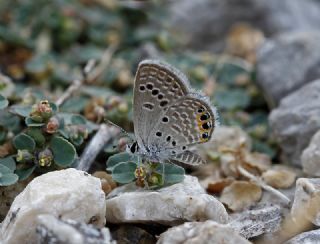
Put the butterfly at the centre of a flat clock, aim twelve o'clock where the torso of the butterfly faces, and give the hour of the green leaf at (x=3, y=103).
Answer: The green leaf is roughly at 12 o'clock from the butterfly.

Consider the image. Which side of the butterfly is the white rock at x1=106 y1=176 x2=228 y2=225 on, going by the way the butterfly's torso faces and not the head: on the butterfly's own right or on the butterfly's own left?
on the butterfly's own left

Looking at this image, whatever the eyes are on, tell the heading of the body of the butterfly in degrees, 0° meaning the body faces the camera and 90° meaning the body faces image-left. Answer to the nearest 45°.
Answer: approximately 90°

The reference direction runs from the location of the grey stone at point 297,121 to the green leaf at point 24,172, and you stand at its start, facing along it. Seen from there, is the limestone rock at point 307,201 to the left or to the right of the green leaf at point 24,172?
left

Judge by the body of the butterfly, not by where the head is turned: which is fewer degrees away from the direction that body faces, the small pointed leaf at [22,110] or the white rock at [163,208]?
the small pointed leaf

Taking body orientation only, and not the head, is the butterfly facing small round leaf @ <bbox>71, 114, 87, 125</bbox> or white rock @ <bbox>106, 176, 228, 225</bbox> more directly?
the small round leaf

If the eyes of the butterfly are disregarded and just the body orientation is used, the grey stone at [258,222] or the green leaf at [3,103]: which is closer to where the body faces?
the green leaf

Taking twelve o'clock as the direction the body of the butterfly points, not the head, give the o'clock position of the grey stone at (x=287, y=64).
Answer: The grey stone is roughly at 4 o'clock from the butterfly.

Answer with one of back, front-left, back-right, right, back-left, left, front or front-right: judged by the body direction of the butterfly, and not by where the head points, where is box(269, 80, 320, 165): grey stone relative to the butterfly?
back-right

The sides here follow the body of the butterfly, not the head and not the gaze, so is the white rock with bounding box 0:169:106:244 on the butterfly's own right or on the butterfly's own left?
on the butterfly's own left
